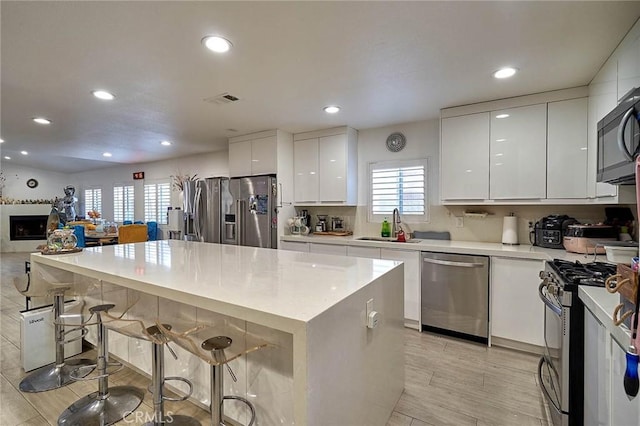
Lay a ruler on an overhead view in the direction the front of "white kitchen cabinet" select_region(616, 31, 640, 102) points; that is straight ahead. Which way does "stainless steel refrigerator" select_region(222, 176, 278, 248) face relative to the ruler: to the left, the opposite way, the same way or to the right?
to the left

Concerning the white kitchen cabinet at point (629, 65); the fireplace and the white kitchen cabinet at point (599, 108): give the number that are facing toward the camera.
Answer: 1

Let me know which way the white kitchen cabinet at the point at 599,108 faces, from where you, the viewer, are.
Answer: facing to the left of the viewer

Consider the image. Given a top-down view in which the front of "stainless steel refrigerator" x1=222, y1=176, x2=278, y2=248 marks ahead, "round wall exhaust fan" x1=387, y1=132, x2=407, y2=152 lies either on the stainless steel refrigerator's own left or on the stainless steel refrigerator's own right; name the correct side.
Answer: on the stainless steel refrigerator's own left

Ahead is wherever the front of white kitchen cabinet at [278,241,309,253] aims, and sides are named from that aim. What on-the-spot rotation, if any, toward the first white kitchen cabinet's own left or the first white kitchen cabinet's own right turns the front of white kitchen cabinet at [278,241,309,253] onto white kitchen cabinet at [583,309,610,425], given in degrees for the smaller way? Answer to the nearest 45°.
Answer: approximately 90° to the first white kitchen cabinet's own left

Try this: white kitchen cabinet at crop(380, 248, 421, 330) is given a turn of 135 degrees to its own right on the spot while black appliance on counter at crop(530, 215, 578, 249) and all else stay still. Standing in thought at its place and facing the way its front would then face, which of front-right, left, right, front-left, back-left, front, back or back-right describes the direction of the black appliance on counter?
back-right

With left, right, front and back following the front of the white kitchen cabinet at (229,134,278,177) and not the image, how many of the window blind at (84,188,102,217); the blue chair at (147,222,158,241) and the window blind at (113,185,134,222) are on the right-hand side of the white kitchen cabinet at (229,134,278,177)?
3

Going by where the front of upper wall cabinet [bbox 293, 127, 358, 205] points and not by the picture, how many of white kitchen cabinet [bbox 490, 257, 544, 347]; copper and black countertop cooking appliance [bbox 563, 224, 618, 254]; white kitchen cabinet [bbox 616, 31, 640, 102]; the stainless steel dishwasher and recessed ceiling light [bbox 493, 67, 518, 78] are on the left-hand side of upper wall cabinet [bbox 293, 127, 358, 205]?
5

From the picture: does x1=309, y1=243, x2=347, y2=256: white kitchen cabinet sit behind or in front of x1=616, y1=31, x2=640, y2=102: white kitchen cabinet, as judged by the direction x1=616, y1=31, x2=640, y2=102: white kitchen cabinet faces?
in front
